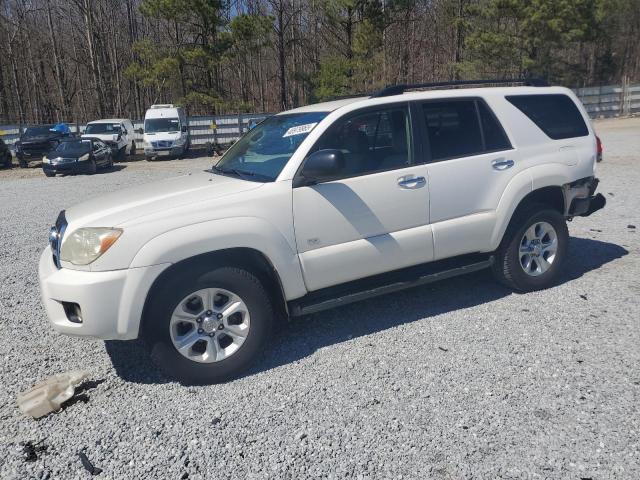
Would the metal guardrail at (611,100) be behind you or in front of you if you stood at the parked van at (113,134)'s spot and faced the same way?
behind

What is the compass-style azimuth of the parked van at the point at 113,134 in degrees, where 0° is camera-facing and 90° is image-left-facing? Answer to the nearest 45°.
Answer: approximately 45°

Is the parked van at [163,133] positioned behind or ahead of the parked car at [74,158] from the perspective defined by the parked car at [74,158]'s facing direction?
behind

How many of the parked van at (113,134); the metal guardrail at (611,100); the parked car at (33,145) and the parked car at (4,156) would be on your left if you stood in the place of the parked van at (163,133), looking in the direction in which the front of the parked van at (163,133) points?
1

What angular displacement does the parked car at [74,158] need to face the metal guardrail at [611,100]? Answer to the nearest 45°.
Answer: approximately 135° to its left

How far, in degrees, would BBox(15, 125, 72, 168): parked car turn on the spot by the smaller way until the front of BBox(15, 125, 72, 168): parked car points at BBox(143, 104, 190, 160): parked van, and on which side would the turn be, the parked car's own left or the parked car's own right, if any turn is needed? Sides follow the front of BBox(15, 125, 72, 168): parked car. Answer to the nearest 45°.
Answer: approximately 135° to the parked car's own left

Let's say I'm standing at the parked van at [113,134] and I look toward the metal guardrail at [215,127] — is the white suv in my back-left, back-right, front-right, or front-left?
back-right

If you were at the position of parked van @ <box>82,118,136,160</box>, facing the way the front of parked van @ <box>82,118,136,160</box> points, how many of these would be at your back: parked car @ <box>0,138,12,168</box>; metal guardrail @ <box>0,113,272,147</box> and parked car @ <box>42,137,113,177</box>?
1

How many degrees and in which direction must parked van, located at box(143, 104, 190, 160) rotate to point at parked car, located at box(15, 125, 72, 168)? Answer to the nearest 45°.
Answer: approximately 90° to its right

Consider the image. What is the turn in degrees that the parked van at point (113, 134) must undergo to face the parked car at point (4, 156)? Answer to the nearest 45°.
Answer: approximately 45° to its right
